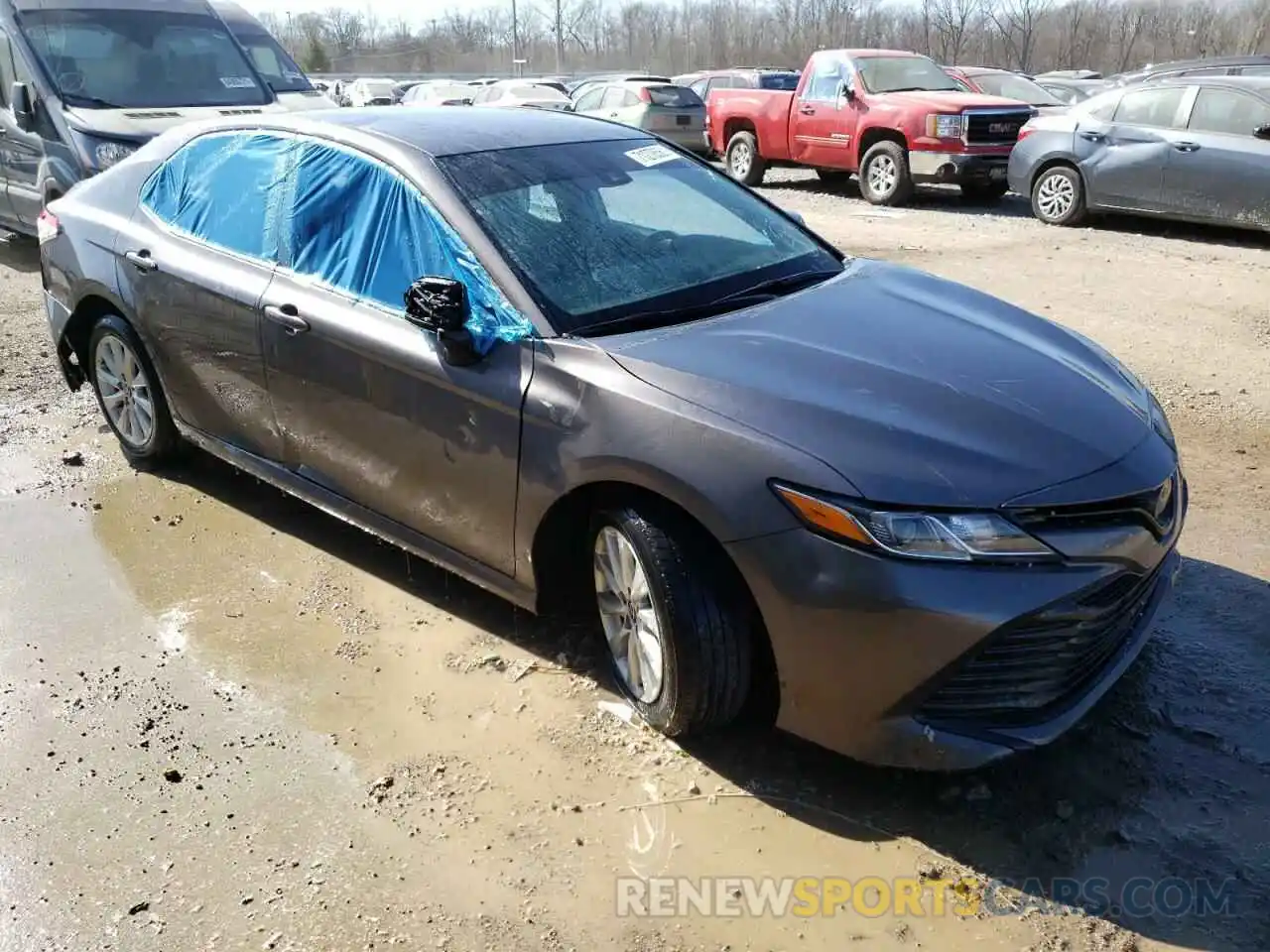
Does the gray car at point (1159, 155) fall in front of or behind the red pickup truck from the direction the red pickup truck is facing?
in front

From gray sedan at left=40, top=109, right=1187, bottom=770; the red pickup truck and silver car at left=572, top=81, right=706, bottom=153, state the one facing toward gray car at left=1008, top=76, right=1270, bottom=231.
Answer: the red pickup truck

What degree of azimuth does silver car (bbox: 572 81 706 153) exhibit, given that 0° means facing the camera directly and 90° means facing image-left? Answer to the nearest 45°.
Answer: approximately 135°

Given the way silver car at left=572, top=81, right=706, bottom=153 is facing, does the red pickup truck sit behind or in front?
behind

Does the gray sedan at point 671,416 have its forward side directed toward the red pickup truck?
no

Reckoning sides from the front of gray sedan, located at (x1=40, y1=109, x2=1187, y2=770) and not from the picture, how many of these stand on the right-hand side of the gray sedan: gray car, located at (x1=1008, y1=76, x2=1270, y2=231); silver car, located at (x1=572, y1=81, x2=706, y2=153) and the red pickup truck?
0

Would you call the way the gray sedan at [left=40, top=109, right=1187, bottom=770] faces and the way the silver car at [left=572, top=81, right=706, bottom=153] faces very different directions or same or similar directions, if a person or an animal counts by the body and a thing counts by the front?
very different directions

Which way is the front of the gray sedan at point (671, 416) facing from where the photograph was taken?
facing the viewer and to the right of the viewer

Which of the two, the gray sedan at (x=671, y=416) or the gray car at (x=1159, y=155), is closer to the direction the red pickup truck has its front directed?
the gray car

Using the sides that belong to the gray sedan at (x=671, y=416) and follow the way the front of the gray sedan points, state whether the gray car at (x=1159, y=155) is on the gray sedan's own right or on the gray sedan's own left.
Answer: on the gray sedan's own left

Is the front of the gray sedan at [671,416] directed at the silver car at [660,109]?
no

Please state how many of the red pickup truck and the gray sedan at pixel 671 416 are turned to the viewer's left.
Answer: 0

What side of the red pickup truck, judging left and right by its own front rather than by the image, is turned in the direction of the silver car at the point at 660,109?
back

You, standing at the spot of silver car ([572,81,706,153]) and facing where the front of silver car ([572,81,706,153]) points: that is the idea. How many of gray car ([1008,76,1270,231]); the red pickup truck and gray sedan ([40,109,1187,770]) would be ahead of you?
0

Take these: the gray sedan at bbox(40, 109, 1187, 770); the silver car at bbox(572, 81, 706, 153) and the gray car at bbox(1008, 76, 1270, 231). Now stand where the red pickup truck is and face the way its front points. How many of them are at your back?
1

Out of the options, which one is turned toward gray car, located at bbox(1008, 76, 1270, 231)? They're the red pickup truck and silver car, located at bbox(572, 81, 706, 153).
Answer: the red pickup truck

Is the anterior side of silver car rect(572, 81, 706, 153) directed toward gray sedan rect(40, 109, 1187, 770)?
no

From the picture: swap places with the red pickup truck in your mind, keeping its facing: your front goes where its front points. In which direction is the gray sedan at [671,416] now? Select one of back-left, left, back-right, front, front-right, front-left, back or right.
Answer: front-right
